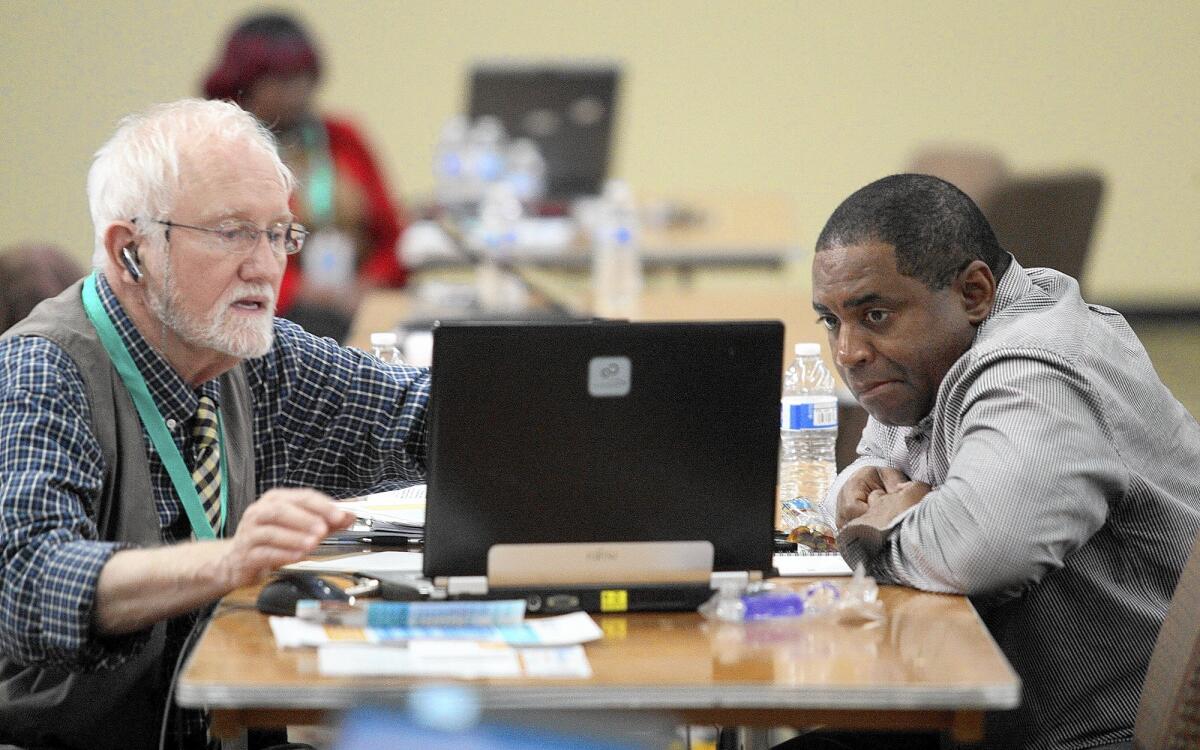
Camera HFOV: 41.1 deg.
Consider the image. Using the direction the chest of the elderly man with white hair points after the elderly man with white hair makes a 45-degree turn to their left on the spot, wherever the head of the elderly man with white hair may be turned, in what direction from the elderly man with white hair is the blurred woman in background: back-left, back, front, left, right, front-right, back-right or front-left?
left

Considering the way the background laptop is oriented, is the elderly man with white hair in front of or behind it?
behind

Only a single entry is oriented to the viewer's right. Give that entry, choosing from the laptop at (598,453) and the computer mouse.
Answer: the computer mouse

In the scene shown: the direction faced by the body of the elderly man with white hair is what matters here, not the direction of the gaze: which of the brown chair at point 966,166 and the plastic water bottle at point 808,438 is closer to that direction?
the plastic water bottle

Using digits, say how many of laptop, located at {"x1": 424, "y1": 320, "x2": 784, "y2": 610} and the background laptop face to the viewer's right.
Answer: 0

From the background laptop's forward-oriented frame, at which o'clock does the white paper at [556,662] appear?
The white paper is roughly at 6 o'clock from the background laptop.

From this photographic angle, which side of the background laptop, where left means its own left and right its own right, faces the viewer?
back

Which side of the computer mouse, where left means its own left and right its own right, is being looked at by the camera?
right

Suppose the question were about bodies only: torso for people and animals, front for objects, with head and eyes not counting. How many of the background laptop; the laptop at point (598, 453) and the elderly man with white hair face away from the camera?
2

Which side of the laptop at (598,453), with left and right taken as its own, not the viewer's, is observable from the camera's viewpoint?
back

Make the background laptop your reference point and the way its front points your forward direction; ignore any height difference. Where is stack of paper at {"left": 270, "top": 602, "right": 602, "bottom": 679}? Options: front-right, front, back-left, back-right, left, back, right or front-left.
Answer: back

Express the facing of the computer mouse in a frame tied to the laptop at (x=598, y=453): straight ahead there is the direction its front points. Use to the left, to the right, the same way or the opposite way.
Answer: to the right

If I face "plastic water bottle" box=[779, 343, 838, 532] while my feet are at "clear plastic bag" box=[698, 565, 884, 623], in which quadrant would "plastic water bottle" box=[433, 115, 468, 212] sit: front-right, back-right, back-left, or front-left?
front-left

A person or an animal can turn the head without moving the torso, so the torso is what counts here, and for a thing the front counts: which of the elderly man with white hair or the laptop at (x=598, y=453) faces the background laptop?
the laptop

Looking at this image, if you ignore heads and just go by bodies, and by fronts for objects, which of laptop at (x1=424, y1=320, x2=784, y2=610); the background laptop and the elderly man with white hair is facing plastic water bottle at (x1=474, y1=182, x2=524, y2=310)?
the laptop

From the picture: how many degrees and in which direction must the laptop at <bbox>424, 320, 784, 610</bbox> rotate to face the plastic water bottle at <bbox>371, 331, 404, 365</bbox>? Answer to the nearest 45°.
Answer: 0° — it already faces it

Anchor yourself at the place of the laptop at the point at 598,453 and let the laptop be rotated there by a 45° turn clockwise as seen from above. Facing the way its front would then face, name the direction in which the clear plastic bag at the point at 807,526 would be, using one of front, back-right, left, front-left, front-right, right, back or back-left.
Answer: front

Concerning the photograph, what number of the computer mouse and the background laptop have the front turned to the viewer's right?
1
